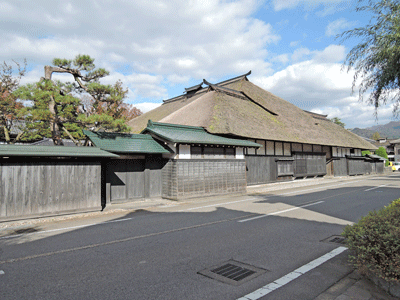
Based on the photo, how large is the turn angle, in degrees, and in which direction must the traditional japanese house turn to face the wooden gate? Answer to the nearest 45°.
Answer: approximately 90° to its right

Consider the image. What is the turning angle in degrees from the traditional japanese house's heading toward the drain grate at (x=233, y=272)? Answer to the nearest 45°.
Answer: approximately 45° to its right

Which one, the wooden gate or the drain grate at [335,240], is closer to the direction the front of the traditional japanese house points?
the drain grate

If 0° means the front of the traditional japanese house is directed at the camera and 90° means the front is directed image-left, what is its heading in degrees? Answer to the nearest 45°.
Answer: approximately 315°

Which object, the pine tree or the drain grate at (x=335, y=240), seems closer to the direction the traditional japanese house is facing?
the drain grate

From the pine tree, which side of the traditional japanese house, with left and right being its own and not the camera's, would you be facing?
right
